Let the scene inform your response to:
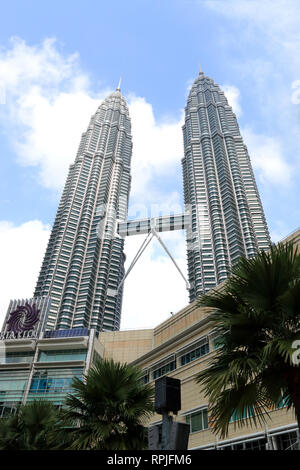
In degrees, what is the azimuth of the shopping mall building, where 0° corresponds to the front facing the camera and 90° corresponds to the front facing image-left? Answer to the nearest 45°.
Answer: approximately 0°

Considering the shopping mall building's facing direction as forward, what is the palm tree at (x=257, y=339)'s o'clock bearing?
The palm tree is roughly at 12 o'clock from the shopping mall building.

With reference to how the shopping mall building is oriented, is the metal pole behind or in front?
in front

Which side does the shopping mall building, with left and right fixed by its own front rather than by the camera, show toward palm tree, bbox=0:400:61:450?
front

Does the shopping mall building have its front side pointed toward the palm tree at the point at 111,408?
yes
